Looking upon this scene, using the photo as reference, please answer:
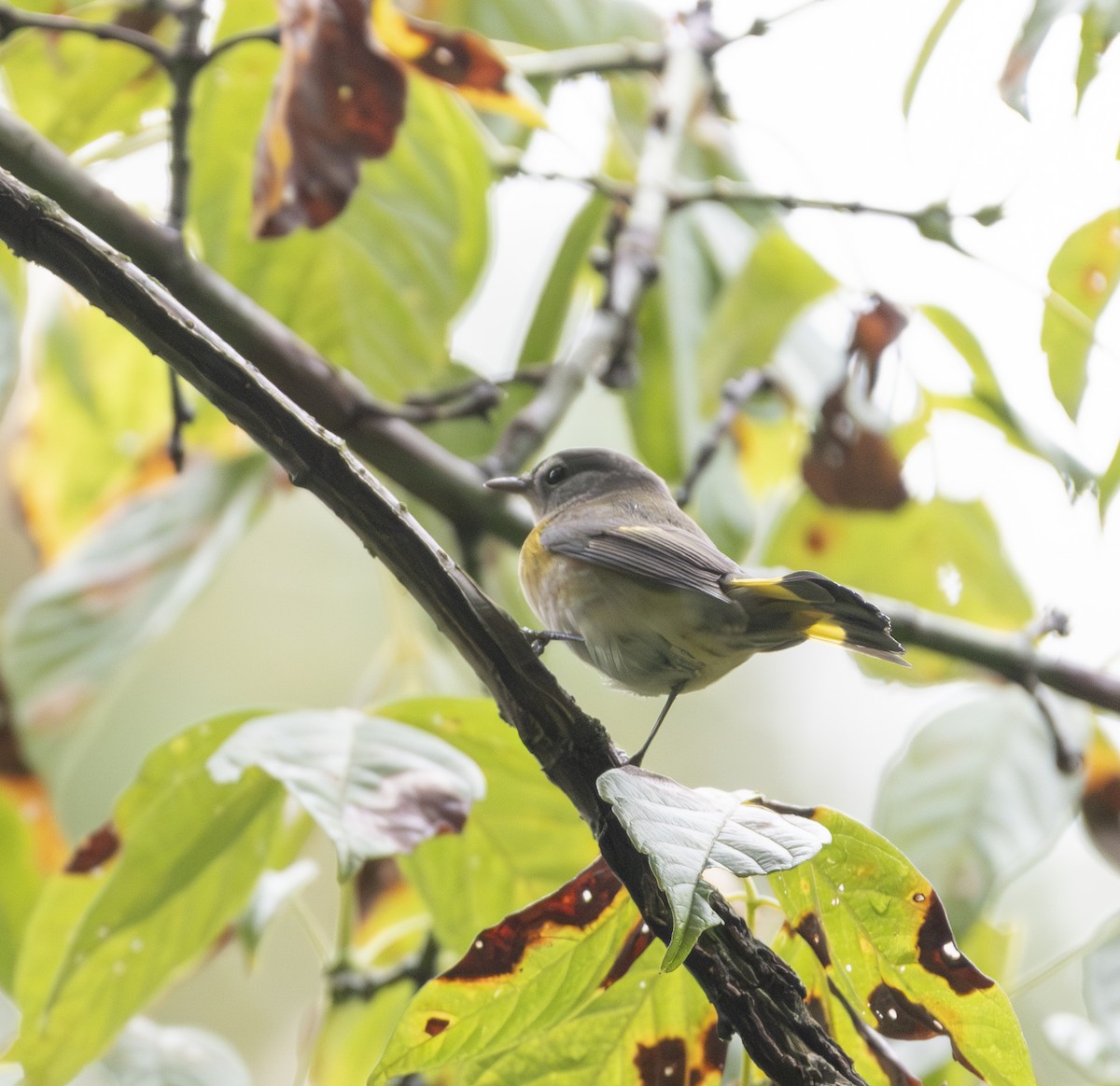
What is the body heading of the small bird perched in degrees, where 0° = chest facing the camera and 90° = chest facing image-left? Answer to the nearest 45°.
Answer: approximately 90°

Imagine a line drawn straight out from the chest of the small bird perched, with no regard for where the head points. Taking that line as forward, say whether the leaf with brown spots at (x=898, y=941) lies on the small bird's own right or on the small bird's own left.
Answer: on the small bird's own left
